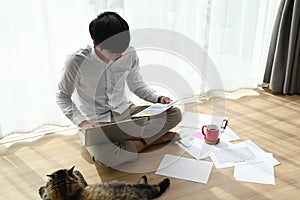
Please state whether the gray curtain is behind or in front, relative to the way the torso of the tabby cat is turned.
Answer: behind

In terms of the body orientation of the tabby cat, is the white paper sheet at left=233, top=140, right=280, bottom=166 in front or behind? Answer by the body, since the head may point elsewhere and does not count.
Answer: behind

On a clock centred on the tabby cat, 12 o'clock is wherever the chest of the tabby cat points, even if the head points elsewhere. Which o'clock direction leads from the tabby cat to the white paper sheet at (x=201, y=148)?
The white paper sheet is roughly at 5 o'clock from the tabby cat.

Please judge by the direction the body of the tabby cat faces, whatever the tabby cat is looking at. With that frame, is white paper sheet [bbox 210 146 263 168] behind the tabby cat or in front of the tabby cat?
behind

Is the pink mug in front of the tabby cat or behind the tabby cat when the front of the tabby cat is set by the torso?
behind

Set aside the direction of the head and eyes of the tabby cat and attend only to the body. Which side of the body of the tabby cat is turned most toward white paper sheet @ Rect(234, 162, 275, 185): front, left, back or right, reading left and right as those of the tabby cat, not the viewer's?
back

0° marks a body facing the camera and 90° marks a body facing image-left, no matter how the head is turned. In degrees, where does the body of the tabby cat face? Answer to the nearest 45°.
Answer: approximately 90°

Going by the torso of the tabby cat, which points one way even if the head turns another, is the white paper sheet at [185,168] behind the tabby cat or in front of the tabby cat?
behind
